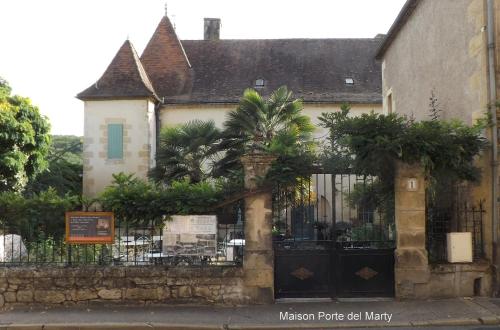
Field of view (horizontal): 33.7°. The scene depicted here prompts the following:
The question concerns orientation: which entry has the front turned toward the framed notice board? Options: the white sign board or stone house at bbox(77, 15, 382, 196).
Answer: the stone house

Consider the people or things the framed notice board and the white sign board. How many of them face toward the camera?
2

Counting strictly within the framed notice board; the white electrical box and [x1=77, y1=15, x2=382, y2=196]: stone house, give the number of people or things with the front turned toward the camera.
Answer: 3

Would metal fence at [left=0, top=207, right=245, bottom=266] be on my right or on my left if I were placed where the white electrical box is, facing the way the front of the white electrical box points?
on my right

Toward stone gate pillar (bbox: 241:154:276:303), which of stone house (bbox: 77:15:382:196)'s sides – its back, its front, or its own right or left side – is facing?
front

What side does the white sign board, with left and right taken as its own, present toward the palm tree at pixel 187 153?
back

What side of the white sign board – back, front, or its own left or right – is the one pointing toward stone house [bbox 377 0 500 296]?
left

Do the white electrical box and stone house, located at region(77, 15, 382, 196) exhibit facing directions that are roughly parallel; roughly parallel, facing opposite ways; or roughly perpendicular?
roughly parallel

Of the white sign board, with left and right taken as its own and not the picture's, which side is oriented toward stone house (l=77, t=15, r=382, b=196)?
back

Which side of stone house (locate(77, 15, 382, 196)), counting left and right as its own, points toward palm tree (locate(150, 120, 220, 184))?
front

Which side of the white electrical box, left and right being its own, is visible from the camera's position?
front

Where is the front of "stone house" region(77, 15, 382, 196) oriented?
toward the camera
